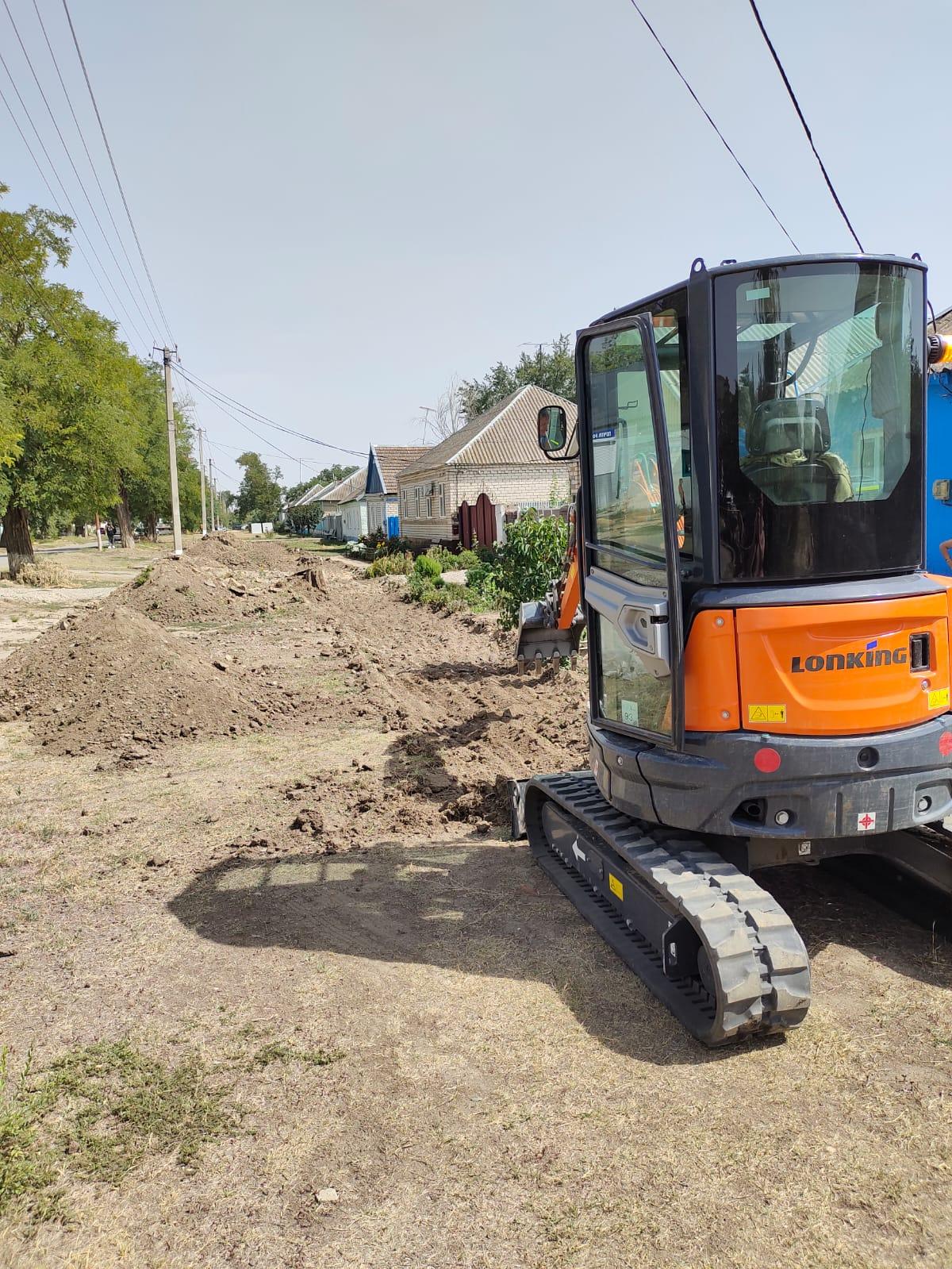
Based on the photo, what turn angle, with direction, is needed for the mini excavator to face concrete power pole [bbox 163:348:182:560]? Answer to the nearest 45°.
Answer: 0° — it already faces it

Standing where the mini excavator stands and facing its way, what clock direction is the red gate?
The red gate is roughly at 1 o'clock from the mini excavator.

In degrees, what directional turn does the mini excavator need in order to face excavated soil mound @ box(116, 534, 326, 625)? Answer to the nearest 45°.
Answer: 0° — it already faces it

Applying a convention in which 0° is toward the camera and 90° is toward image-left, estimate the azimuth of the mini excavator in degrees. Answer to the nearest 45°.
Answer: approximately 135°

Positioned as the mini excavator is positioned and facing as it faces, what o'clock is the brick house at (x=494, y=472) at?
The brick house is roughly at 1 o'clock from the mini excavator.

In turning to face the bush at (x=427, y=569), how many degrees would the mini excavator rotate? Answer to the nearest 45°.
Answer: approximately 45° to its right

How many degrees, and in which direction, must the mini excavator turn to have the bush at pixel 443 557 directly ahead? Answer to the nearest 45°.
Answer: approximately 45° to its right

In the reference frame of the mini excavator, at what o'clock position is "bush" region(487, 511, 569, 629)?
The bush is roughly at 1 o'clock from the mini excavator.

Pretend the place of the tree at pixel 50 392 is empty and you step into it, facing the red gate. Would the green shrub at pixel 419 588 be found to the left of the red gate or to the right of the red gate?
right
